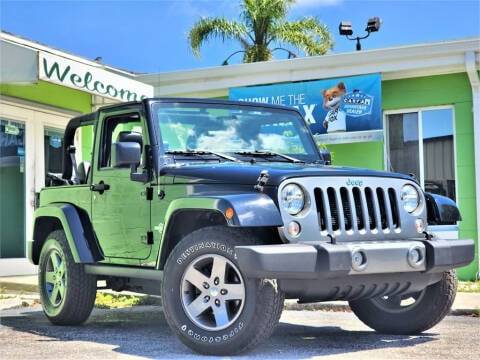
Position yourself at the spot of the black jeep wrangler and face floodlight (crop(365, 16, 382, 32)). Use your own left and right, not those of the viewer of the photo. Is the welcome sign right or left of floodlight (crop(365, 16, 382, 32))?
left

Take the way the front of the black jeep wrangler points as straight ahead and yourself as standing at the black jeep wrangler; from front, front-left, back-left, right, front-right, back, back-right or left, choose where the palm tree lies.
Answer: back-left

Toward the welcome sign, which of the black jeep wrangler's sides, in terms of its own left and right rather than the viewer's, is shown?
back

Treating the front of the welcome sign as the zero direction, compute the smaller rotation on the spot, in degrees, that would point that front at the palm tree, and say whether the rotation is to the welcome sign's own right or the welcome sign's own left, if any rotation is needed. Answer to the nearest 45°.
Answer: approximately 90° to the welcome sign's own left

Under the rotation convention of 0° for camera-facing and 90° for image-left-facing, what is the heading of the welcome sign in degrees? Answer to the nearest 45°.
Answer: approximately 315°

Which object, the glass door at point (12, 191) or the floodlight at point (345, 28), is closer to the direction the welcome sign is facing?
the floodlight

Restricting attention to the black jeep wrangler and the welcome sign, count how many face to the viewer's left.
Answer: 0

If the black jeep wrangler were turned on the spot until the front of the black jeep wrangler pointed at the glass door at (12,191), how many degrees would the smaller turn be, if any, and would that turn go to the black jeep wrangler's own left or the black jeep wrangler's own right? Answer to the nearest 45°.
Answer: approximately 180°

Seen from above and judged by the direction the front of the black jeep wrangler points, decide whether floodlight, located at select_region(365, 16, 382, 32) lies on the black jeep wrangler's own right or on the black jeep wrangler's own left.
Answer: on the black jeep wrangler's own left

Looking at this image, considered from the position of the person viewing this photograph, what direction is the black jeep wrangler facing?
facing the viewer and to the right of the viewer
